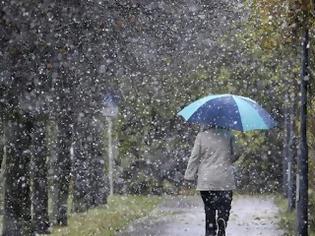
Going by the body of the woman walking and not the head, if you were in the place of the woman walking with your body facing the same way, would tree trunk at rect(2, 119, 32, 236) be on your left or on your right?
on your left

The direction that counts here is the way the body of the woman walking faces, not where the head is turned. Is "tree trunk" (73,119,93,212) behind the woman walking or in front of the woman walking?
in front

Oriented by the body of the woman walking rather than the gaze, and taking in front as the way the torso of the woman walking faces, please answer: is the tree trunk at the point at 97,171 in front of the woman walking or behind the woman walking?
in front

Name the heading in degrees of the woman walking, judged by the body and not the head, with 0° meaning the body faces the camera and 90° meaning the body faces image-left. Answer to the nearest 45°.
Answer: approximately 180°
